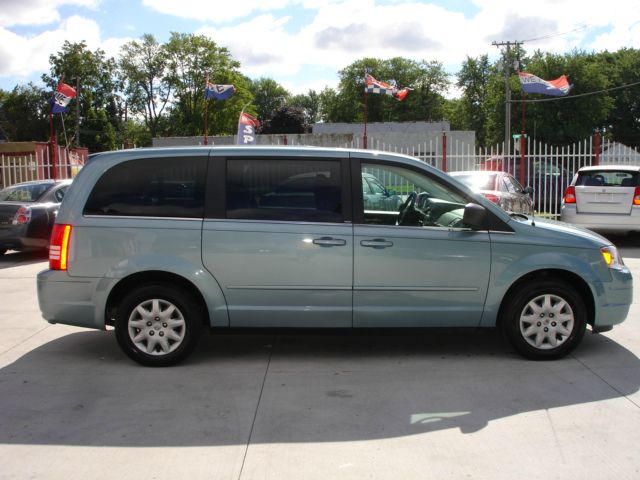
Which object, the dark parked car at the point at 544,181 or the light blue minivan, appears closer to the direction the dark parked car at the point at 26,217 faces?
the dark parked car

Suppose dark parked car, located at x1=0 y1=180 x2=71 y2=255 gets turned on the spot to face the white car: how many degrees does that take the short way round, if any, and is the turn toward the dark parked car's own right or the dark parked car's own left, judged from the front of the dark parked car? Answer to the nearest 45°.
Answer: approximately 45° to the dark parked car's own right

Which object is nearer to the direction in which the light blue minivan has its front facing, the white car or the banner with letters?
the white car

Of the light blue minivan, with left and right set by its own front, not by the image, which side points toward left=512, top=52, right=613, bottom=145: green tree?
left

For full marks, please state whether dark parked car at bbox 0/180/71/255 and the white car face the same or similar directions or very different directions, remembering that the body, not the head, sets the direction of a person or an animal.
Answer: same or similar directions

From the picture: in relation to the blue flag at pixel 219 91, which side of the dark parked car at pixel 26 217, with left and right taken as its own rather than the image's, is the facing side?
front

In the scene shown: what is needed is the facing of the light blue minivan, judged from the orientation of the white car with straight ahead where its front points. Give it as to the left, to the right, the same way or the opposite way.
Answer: to the right

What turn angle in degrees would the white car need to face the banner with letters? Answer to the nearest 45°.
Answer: approximately 45° to its left

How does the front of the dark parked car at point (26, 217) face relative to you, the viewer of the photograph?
facing away from the viewer and to the right of the viewer

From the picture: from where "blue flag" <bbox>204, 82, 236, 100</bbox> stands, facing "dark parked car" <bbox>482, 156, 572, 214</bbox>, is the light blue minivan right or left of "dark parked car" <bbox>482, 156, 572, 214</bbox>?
right

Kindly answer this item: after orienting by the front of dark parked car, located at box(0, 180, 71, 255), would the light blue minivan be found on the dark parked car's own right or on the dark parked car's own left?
on the dark parked car's own right

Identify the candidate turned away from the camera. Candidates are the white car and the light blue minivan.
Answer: the white car

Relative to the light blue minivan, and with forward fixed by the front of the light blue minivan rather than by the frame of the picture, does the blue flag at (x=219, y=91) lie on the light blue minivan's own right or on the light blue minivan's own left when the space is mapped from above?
on the light blue minivan's own left

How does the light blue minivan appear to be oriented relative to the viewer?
to the viewer's right

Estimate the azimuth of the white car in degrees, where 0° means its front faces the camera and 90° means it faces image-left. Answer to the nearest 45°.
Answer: approximately 180°
